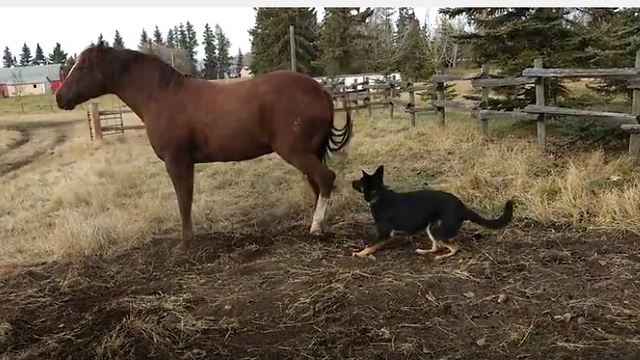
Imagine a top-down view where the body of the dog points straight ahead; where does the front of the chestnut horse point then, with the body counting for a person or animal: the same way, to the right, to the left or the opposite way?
the same way

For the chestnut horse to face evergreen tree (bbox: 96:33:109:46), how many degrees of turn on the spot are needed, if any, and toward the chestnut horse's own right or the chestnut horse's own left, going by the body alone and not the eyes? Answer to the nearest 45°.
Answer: approximately 45° to the chestnut horse's own right

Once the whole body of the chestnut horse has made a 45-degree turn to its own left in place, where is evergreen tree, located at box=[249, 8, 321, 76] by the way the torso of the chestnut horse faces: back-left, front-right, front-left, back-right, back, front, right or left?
back-right

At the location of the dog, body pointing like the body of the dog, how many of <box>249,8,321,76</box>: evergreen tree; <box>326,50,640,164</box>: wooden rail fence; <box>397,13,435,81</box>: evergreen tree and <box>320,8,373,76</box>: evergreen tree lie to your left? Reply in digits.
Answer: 0

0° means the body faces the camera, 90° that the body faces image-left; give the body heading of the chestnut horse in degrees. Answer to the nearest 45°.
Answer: approximately 90°

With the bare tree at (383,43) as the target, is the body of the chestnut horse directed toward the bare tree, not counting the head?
no

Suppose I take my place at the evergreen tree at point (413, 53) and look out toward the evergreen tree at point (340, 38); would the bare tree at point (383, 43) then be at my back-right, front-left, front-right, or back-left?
front-right

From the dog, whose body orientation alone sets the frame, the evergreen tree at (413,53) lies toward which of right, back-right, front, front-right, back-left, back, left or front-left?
right

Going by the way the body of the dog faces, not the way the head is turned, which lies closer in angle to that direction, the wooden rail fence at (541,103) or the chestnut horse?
the chestnut horse

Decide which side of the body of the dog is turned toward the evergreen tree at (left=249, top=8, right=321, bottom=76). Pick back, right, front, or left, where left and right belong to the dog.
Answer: right

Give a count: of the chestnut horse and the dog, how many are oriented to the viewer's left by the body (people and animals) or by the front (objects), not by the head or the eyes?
2

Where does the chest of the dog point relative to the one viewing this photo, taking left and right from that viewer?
facing to the left of the viewer

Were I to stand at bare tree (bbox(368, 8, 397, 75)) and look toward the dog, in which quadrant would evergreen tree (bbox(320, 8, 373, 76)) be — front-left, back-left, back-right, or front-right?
front-right
